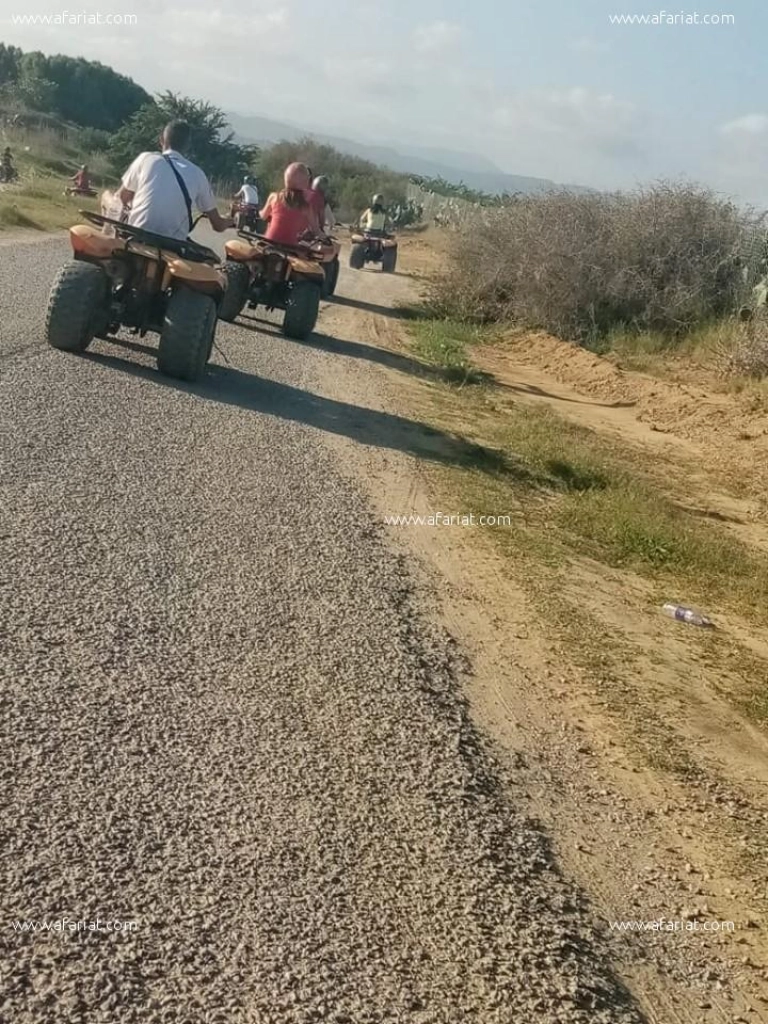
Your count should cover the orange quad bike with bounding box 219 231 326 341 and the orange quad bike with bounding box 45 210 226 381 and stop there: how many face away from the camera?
2

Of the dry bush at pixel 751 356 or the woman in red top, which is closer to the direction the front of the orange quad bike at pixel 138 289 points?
the woman in red top

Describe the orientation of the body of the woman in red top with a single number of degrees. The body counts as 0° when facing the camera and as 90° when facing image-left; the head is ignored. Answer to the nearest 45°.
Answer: approximately 180°

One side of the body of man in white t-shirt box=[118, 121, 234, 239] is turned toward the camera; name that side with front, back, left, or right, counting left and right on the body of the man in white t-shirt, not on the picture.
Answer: back

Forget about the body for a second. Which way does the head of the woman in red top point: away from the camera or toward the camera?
away from the camera

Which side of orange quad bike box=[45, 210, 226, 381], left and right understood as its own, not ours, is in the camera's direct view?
back

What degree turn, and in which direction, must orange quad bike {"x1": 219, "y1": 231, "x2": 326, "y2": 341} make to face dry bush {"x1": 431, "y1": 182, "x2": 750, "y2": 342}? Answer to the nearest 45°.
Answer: approximately 45° to its right

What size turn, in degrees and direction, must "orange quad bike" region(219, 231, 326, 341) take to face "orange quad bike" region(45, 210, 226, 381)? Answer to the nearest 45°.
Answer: approximately 180°

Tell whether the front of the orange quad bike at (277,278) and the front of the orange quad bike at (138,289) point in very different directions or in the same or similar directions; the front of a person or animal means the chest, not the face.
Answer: same or similar directions

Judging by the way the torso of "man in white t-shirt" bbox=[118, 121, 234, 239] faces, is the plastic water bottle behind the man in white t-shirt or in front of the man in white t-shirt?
behind

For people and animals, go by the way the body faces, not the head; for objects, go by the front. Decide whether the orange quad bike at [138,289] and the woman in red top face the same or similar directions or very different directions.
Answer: same or similar directions

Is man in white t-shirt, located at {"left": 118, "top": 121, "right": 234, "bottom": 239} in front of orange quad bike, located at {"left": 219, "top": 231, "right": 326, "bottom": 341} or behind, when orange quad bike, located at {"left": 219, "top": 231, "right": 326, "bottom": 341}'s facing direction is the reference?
behind

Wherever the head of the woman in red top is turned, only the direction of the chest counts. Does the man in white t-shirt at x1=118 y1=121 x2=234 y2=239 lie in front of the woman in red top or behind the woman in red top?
behind

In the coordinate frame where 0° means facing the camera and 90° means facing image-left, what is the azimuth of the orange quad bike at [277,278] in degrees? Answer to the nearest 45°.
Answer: approximately 180°

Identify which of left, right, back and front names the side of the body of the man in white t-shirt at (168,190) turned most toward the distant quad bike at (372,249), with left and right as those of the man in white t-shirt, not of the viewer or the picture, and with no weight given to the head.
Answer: front

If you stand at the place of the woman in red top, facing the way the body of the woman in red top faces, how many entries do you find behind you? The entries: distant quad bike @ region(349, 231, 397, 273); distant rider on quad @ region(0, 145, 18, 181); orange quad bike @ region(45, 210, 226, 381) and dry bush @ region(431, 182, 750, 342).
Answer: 1

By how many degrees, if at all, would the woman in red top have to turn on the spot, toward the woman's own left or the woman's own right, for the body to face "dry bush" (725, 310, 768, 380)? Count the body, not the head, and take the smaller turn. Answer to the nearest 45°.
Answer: approximately 90° to the woman's own right
